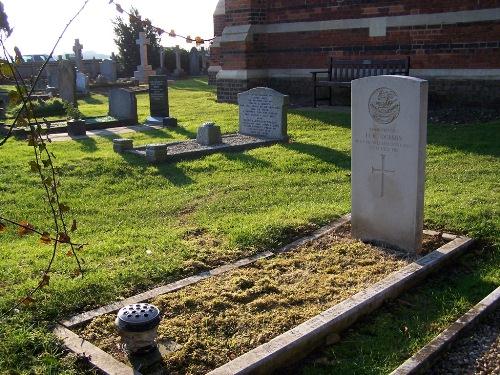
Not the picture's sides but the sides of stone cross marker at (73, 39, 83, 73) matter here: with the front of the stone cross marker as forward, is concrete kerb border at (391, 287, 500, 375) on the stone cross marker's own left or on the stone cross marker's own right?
on the stone cross marker's own left

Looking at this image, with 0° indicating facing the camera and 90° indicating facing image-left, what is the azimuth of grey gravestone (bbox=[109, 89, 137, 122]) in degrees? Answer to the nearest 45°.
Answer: approximately 45°

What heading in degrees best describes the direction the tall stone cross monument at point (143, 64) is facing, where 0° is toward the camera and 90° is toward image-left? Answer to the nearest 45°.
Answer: approximately 45°

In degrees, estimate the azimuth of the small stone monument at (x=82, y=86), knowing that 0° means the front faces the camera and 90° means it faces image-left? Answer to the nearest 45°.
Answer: approximately 45°

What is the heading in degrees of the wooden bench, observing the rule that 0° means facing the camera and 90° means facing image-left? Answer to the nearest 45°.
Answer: approximately 45°

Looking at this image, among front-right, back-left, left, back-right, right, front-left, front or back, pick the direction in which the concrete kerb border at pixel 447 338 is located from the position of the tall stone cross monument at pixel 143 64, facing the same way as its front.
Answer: front-left

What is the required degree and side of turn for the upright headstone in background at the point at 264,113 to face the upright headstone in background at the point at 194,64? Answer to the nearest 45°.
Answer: approximately 135° to its right

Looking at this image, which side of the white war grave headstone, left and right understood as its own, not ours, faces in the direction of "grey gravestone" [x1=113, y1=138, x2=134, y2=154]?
right

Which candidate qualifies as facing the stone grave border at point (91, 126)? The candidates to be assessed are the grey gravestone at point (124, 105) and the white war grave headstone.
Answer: the grey gravestone

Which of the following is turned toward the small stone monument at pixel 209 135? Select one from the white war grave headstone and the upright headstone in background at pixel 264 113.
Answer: the upright headstone in background

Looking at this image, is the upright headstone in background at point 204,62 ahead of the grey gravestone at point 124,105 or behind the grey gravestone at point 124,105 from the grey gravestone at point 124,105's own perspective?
behind

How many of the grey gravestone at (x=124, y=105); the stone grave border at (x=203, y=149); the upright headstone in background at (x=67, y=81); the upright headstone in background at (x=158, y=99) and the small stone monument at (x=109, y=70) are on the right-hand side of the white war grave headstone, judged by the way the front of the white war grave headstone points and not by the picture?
5
